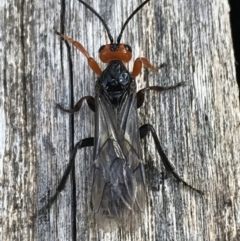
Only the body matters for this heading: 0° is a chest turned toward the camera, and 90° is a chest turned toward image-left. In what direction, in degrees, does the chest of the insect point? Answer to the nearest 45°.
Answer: approximately 180°
